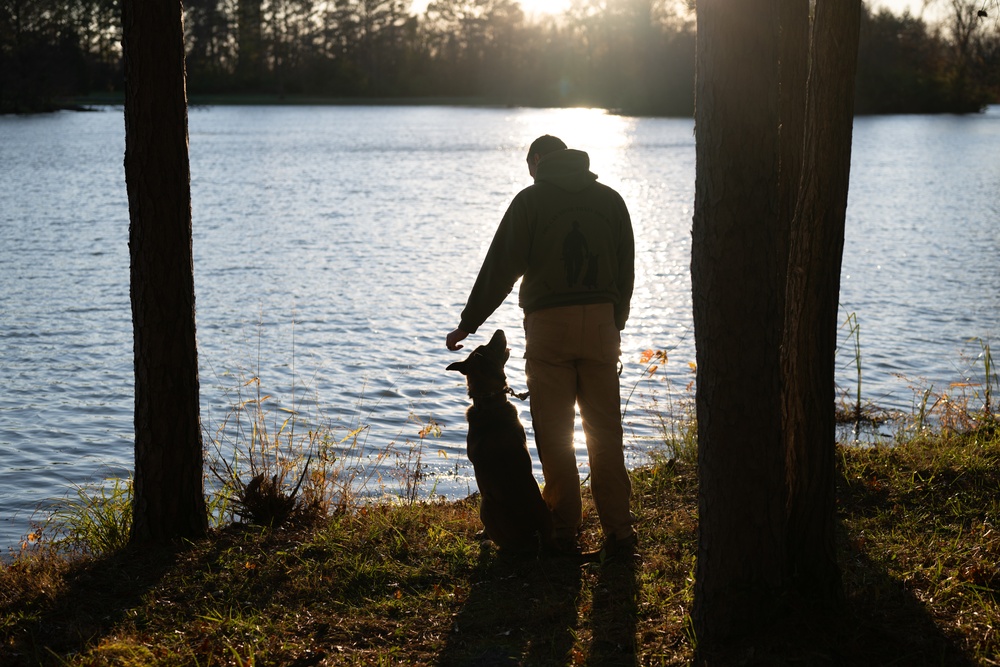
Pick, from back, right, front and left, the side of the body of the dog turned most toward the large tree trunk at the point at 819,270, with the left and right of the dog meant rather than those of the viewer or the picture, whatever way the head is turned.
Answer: right

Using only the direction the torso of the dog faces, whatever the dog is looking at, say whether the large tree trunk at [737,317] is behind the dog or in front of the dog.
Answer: behind

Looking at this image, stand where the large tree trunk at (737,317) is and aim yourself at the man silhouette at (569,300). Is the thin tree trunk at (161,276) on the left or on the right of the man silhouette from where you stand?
left

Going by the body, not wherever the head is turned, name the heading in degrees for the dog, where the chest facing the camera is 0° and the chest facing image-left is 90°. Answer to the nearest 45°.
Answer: approximately 180°

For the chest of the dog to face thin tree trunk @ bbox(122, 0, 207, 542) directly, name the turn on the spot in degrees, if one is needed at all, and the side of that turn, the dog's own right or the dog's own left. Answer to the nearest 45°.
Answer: approximately 90° to the dog's own left

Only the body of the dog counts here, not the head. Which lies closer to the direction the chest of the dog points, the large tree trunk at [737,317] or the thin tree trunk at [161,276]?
the thin tree trunk

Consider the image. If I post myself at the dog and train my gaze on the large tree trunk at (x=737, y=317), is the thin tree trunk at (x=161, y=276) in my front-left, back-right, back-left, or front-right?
back-right
